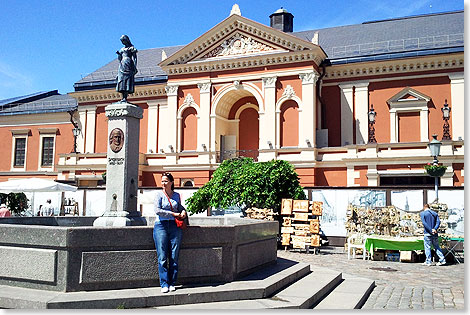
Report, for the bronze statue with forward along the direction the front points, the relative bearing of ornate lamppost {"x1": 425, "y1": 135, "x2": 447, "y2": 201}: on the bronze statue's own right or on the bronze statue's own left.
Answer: on the bronze statue's own left

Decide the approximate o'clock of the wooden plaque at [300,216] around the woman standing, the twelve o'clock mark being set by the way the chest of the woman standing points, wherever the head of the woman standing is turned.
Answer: The wooden plaque is roughly at 7 o'clock from the woman standing.

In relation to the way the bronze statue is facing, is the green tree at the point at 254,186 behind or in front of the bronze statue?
behind

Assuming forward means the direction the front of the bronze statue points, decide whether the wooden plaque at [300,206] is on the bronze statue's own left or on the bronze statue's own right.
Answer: on the bronze statue's own left

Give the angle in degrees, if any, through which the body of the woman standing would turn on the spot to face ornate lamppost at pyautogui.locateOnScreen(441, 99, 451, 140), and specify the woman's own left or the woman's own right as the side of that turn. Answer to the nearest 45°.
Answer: approximately 135° to the woman's own left

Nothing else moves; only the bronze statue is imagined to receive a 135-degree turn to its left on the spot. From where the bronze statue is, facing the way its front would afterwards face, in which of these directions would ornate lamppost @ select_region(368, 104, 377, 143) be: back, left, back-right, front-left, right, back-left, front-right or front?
front

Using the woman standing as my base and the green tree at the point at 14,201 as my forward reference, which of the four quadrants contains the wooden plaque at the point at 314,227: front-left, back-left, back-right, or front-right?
front-right

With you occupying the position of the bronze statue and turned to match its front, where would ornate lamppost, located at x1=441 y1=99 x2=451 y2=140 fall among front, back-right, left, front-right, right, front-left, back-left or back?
back-left

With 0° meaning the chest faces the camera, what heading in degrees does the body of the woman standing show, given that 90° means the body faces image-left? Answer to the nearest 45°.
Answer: approximately 0°

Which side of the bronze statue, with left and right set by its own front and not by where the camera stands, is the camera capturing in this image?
front

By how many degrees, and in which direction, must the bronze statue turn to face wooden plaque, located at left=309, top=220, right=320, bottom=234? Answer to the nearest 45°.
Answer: approximately 135° to its left

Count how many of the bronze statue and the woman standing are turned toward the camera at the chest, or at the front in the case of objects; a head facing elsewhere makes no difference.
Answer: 2

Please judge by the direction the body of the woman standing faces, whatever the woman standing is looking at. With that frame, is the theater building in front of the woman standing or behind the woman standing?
behind

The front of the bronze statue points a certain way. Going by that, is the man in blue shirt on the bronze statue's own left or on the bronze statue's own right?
on the bronze statue's own left
